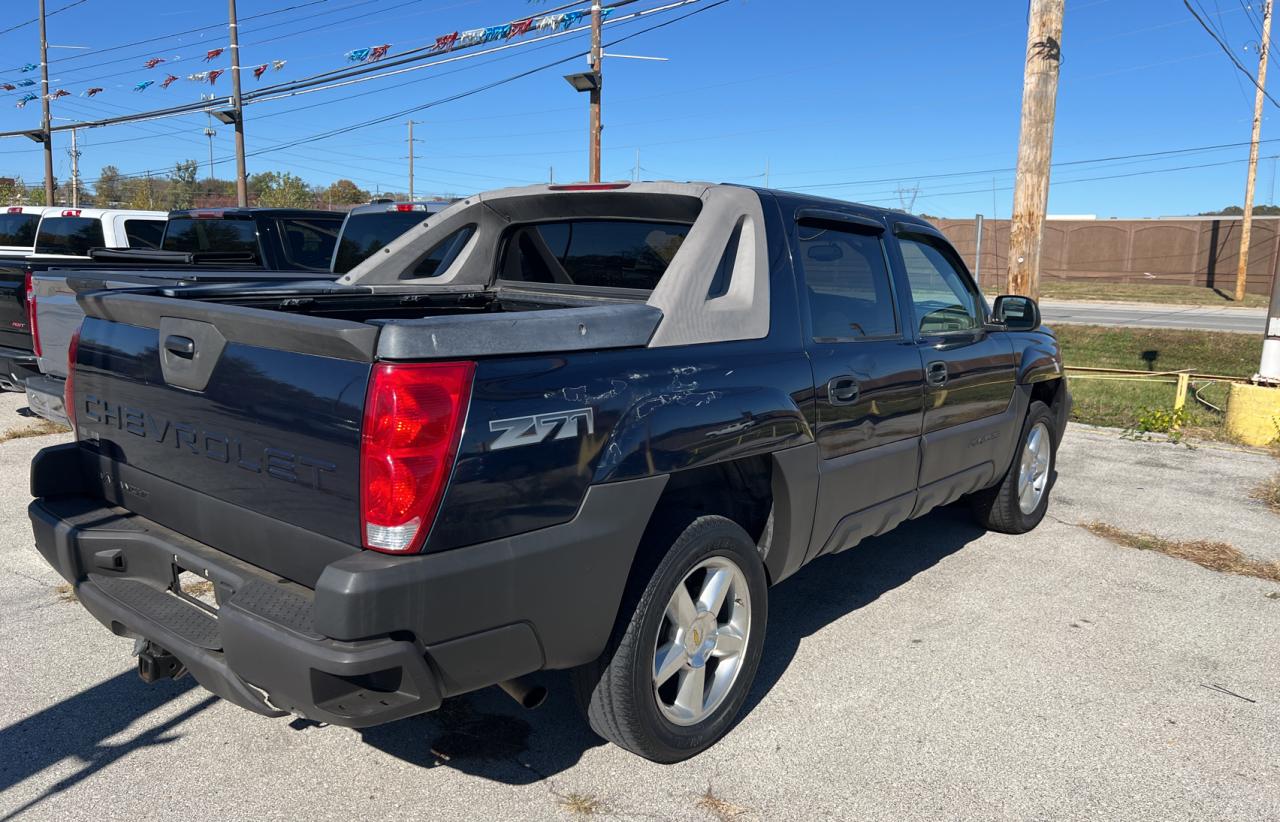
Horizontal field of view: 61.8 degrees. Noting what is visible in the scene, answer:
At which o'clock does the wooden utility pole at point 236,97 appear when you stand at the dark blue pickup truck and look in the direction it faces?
The wooden utility pole is roughly at 10 o'clock from the dark blue pickup truck.

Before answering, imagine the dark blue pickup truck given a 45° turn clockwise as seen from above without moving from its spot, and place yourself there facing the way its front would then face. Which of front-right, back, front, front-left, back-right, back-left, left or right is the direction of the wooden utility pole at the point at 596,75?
left

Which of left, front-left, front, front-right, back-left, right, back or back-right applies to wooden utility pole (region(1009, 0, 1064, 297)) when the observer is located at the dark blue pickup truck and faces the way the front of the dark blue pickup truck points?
front

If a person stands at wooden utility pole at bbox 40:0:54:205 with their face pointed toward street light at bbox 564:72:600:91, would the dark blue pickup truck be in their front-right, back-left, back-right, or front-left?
front-right

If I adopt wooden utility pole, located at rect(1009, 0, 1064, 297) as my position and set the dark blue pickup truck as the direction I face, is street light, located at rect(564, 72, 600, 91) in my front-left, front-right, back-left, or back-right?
back-right

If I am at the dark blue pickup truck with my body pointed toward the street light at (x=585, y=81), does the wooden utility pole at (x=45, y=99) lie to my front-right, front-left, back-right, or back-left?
front-left

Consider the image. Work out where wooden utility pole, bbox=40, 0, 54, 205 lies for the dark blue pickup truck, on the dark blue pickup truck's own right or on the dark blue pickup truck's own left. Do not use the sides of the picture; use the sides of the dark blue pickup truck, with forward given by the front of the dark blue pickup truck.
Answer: on the dark blue pickup truck's own left

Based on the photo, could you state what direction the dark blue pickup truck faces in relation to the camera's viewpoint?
facing away from the viewer and to the right of the viewer

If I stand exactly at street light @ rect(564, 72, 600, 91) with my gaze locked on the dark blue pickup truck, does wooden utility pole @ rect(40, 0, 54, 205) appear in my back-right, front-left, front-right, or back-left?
back-right
